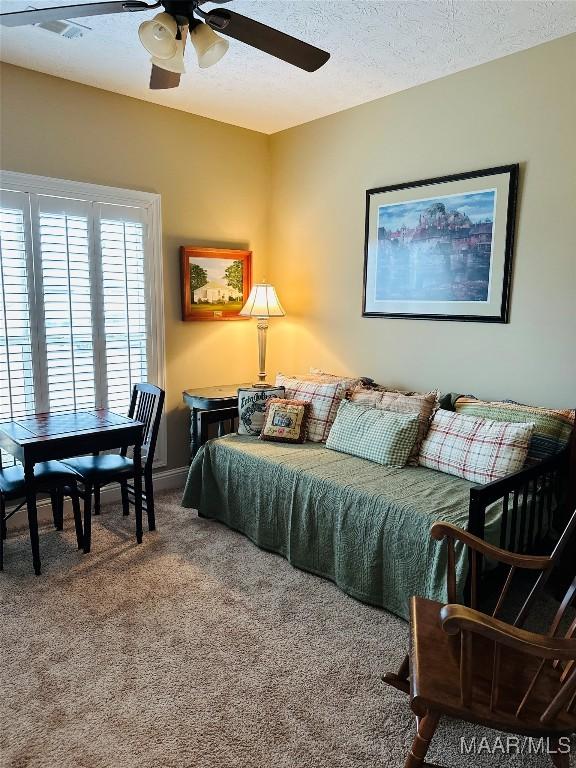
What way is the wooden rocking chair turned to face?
to the viewer's left

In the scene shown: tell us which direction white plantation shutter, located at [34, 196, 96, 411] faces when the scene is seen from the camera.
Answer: facing the viewer

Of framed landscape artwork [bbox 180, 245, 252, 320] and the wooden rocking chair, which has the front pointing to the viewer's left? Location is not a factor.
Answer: the wooden rocking chair

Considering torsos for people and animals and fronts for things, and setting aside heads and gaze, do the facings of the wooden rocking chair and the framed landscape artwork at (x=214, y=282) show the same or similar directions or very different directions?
very different directions

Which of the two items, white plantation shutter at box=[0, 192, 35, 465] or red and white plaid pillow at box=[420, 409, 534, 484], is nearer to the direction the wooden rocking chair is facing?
the white plantation shutter

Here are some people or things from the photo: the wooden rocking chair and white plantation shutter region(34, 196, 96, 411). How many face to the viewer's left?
1

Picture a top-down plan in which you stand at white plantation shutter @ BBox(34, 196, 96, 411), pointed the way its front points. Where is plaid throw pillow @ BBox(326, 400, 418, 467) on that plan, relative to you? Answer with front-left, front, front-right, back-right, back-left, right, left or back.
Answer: front-left

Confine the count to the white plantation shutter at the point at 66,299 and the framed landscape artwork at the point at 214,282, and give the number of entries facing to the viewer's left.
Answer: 0

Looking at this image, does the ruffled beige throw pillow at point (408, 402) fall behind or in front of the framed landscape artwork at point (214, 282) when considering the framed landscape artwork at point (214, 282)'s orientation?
in front

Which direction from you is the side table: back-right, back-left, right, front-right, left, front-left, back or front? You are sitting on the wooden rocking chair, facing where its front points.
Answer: front-right

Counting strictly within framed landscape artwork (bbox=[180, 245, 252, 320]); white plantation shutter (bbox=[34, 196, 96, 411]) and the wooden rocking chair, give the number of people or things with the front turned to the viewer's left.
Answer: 1

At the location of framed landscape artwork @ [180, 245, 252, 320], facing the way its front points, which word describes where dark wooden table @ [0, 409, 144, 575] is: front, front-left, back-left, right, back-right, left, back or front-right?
right

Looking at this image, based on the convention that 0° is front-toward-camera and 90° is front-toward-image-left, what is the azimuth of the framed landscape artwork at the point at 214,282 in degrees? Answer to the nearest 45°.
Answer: approximately 315°

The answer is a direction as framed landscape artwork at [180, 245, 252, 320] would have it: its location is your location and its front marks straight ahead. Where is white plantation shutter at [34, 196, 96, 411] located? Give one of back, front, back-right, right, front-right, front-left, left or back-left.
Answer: right

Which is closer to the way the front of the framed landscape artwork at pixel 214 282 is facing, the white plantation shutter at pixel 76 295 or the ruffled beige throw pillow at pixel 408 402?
the ruffled beige throw pillow

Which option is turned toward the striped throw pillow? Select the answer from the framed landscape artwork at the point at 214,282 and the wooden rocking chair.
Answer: the framed landscape artwork

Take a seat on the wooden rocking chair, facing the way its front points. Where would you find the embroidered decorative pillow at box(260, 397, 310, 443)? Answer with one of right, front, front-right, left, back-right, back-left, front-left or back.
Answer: front-right

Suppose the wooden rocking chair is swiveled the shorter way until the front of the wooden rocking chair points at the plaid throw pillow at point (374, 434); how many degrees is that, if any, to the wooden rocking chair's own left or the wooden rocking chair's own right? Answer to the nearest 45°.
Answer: approximately 45° to the wooden rocking chair's own right

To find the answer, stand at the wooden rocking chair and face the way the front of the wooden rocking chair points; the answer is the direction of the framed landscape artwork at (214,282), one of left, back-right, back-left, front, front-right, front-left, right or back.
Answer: front-right

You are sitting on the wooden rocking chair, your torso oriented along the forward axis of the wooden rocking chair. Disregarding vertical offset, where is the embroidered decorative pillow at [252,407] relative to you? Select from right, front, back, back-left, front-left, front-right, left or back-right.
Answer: front-right
